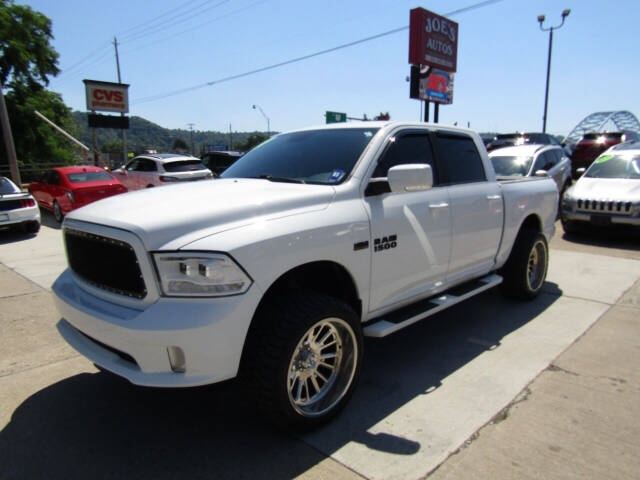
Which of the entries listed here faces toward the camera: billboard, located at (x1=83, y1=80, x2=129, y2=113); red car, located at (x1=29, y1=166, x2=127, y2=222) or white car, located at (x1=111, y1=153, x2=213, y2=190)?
the billboard

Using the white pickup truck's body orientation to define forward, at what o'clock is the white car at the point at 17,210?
The white car is roughly at 3 o'clock from the white pickup truck.

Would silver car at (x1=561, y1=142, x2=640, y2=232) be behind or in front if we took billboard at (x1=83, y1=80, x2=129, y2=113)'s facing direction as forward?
in front

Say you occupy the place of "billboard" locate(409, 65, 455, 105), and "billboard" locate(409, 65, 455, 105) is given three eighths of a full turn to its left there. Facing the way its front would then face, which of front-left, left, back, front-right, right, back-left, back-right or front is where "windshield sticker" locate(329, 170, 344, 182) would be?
back

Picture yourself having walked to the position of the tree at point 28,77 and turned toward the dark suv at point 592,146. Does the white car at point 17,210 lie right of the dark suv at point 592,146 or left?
right

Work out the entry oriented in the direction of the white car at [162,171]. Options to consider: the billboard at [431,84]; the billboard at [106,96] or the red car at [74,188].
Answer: the billboard at [106,96]

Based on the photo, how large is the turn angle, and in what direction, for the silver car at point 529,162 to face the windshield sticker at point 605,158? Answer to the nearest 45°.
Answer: approximately 135° to its left

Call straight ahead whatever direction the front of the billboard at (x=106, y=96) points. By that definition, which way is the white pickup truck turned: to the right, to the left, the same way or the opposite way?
to the right

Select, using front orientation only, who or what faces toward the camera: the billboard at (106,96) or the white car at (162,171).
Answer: the billboard

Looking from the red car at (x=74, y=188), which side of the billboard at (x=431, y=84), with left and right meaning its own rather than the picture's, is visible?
right

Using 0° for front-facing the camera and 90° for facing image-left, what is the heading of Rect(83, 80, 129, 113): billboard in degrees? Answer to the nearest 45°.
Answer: approximately 0°

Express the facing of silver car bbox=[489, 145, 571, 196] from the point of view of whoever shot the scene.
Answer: facing the viewer and to the left of the viewer

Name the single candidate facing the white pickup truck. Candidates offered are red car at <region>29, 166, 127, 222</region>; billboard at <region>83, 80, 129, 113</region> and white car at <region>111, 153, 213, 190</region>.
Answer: the billboard

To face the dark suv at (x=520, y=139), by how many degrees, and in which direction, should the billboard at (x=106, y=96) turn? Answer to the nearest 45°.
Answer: approximately 45° to its left
